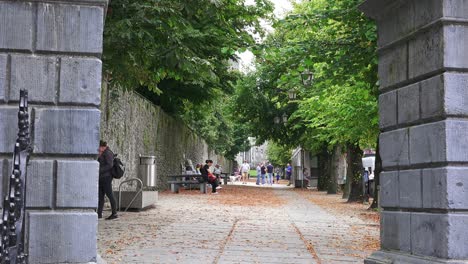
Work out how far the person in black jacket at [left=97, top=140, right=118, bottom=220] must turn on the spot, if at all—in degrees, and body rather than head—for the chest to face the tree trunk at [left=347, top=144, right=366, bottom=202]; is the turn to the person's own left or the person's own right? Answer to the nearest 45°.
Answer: approximately 135° to the person's own right

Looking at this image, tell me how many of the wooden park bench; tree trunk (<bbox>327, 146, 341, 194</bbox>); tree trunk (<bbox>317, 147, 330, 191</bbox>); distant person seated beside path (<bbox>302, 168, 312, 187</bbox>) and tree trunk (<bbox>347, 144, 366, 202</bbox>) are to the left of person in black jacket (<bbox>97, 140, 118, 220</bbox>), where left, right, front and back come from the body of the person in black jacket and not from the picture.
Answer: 0

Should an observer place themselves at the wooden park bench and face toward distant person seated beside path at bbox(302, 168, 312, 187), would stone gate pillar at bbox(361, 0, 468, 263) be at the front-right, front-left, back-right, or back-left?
back-right

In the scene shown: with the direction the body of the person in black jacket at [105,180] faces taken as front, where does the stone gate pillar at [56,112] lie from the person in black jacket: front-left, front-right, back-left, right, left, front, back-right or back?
left

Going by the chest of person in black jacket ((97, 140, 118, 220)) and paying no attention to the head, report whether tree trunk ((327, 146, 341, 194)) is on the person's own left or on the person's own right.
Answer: on the person's own right

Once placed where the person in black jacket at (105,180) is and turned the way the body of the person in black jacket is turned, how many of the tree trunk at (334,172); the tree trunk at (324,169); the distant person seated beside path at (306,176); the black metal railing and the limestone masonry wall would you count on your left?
1

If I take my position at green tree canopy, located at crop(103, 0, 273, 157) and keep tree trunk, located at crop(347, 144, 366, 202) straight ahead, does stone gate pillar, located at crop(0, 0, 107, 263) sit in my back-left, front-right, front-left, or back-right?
back-right

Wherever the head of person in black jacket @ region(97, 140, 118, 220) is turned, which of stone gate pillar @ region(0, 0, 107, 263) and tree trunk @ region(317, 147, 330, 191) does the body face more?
the stone gate pillar

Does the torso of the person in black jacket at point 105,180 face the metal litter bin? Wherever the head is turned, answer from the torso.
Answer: no

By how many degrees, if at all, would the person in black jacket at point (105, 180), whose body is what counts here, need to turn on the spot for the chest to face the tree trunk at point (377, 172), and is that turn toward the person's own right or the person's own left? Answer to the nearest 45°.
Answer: approximately 180°

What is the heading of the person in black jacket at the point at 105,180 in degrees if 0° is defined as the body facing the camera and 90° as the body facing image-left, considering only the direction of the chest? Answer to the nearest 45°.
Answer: approximately 90°

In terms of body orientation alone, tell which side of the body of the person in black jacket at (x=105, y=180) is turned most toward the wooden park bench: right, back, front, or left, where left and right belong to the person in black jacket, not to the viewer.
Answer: right

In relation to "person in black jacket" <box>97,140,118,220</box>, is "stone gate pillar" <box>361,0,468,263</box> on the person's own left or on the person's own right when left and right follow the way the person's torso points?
on the person's own left
